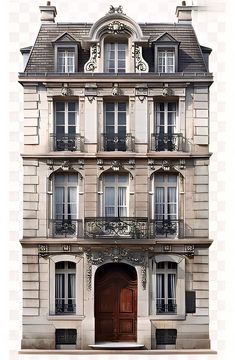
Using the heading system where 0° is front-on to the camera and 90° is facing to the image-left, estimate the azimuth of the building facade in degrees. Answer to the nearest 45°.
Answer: approximately 0°
